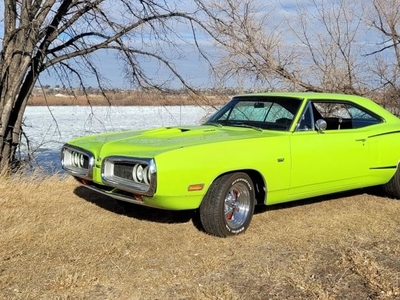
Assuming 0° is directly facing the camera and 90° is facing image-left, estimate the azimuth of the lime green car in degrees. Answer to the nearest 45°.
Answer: approximately 45°
